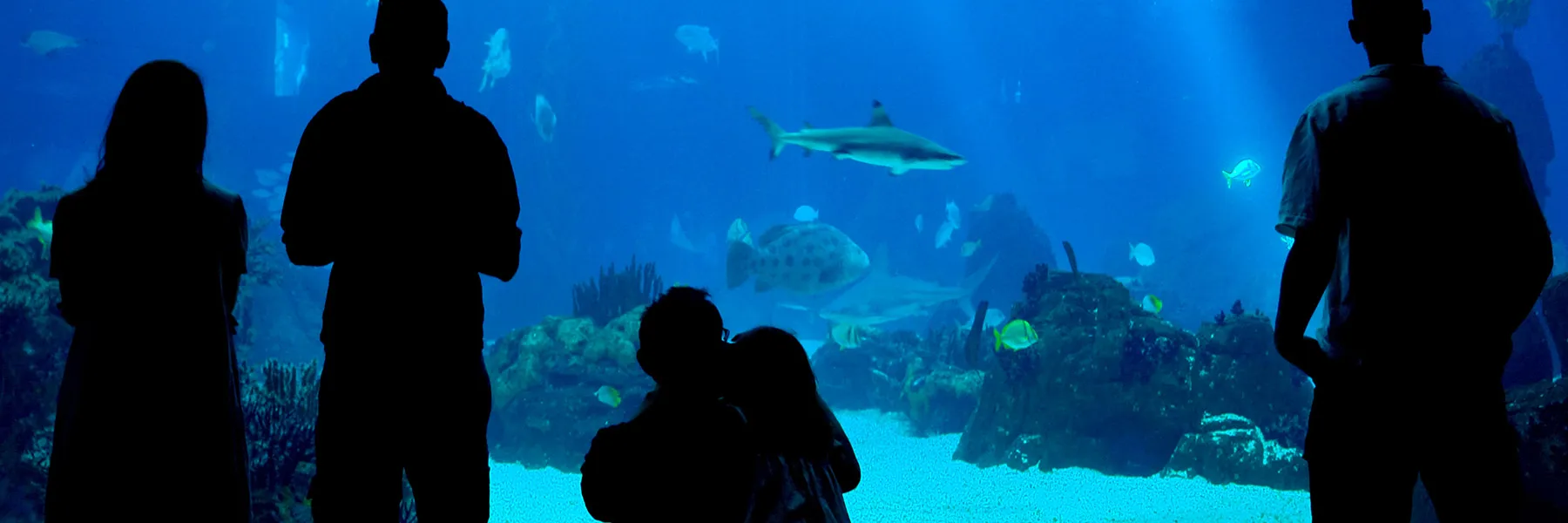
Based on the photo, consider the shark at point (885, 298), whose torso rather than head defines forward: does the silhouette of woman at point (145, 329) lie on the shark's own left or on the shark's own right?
on the shark's own left

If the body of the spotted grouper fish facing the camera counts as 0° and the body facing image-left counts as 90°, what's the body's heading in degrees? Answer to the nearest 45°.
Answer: approximately 270°

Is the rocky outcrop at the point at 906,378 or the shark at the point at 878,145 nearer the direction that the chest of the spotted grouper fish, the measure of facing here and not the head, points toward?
the rocky outcrop

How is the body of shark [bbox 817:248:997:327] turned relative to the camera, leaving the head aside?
to the viewer's left

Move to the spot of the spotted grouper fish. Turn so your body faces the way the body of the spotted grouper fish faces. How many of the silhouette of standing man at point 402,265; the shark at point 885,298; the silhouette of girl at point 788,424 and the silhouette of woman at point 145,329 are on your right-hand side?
3

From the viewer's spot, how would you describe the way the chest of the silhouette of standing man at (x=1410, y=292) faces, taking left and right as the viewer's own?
facing away from the viewer

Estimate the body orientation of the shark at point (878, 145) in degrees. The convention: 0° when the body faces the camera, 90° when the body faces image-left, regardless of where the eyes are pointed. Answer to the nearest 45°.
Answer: approximately 270°

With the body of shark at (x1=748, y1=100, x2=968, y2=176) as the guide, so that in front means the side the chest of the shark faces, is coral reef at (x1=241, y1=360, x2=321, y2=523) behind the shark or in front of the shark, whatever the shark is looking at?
behind

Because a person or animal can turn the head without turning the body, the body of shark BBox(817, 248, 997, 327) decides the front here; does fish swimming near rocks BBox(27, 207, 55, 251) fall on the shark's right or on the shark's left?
on the shark's left
